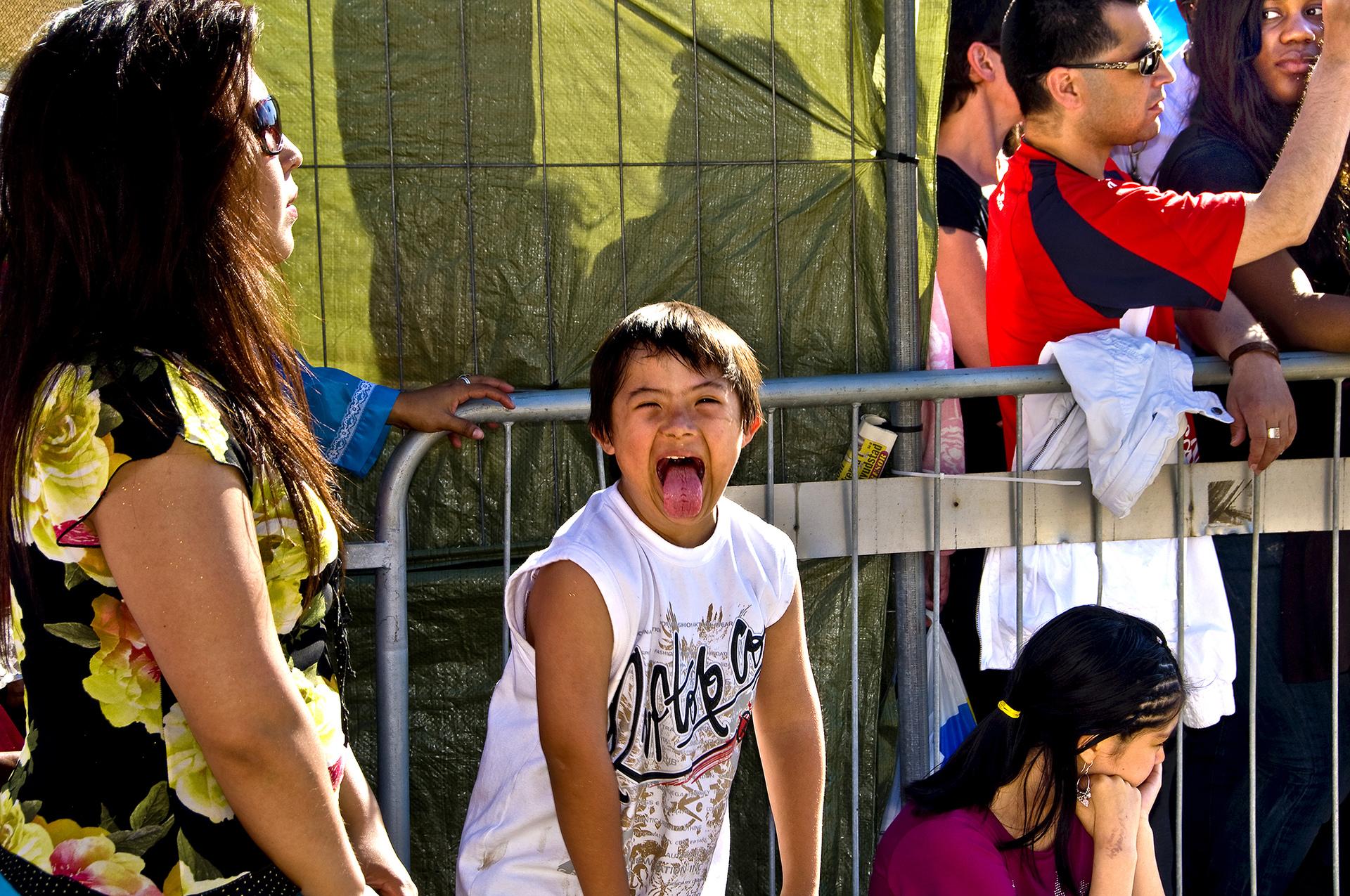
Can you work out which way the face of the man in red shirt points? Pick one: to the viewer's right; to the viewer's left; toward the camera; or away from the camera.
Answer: to the viewer's right

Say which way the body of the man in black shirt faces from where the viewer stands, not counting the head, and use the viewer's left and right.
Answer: facing to the right of the viewer

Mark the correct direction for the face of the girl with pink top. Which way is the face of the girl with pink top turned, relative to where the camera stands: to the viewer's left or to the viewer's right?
to the viewer's right

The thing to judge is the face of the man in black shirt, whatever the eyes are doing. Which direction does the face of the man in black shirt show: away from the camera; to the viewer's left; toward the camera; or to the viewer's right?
to the viewer's right

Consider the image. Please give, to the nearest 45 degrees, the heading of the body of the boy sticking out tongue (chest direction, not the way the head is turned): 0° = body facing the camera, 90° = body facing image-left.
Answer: approximately 315°

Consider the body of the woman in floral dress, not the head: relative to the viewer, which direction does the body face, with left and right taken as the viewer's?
facing to the right of the viewer

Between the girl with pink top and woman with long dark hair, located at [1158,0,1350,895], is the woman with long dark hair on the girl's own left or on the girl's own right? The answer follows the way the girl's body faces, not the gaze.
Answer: on the girl's own left

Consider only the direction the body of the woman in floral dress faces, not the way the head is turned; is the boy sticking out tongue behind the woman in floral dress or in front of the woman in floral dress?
in front

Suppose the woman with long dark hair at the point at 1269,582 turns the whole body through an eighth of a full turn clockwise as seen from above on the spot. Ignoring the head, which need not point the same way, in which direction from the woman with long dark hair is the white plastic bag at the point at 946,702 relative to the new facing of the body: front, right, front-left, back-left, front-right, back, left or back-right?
front-right

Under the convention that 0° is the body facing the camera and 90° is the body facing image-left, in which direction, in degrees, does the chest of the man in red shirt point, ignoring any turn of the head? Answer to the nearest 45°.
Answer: approximately 270°

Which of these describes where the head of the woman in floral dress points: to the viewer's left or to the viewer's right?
to the viewer's right

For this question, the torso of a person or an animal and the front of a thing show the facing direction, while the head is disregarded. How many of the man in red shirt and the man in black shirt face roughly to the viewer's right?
2

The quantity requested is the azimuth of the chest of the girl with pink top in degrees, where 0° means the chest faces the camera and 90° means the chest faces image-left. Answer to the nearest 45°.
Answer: approximately 270°

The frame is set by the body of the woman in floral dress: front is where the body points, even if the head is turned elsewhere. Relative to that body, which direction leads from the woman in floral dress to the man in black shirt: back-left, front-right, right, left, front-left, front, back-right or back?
front-left
